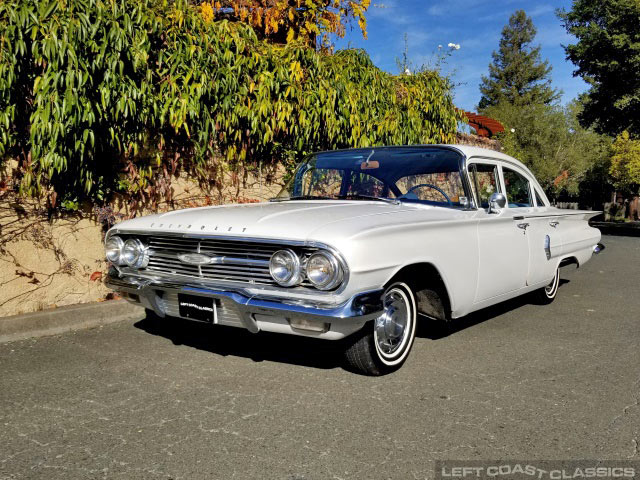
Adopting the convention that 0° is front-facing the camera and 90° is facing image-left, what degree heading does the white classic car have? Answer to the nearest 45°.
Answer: approximately 45°

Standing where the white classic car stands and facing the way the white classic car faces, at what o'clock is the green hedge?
The green hedge is roughly at 3 o'clock from the white classic car.
